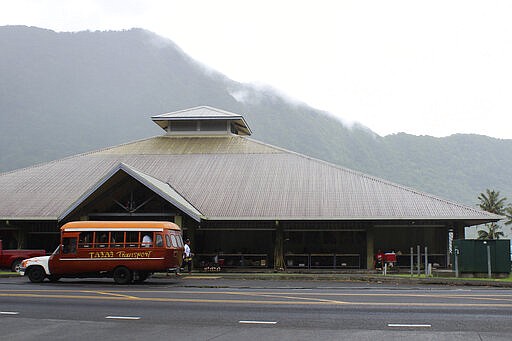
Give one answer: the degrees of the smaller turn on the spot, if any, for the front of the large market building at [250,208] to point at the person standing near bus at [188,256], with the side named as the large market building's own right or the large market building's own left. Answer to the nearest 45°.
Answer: approximately 45° to the large market building's own right

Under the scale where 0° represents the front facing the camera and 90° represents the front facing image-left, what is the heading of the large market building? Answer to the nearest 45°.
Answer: approximately 0°

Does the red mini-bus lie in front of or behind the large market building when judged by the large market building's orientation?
in front
